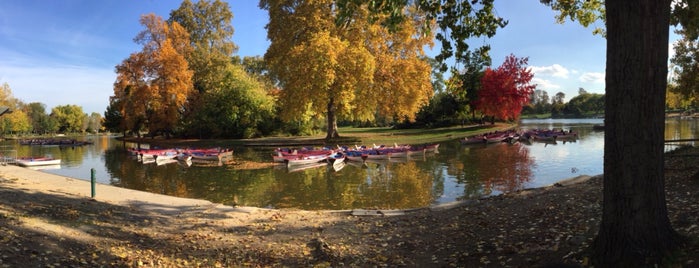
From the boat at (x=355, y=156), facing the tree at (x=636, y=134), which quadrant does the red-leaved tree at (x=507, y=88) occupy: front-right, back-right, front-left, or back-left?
back-left

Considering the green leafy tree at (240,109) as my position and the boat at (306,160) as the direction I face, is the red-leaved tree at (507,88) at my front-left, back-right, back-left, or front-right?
front-left

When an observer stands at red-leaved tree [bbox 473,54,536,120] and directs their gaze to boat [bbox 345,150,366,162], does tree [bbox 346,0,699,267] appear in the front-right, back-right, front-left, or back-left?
front-left
